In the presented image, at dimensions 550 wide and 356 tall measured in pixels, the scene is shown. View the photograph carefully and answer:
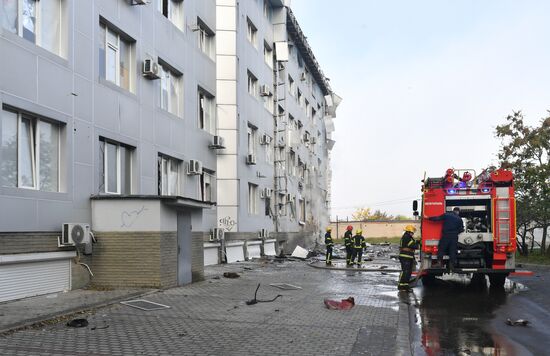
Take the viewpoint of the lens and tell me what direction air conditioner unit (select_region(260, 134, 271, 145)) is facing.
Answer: facing the viewer and to the right of the viewer

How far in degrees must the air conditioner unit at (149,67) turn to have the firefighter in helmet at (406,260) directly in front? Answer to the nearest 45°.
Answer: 0° — it already faces them

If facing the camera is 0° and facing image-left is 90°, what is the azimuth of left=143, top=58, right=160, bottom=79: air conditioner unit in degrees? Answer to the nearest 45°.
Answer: approximately 315°

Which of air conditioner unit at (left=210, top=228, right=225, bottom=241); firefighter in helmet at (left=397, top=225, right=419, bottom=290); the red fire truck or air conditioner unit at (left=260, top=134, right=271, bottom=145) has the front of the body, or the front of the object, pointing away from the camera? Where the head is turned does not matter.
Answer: the red fire truck

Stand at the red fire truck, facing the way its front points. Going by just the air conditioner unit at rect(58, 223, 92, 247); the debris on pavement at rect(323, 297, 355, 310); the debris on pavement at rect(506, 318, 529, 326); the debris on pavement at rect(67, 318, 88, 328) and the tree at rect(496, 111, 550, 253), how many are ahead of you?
1

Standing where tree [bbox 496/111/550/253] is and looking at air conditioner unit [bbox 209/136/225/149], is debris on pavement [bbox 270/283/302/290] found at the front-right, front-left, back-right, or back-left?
front-left

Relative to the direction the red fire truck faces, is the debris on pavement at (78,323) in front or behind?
behind

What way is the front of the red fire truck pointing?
away from the camera
